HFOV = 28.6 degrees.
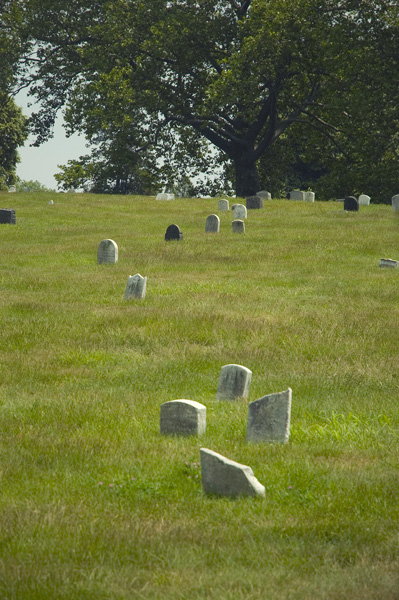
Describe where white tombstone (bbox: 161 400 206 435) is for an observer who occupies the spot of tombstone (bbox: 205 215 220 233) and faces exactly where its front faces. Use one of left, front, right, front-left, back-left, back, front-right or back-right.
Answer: front

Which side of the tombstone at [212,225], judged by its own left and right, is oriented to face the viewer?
front

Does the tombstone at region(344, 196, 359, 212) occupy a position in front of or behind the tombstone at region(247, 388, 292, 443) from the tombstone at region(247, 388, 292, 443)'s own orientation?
behind

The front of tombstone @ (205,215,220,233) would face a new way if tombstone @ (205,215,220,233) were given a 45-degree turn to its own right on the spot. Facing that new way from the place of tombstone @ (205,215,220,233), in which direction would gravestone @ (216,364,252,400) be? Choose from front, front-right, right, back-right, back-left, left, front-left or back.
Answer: front-left

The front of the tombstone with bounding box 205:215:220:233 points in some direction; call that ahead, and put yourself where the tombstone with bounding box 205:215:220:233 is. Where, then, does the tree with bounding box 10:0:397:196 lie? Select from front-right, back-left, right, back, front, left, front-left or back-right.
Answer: back

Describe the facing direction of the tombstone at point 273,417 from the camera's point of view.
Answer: facing the viewer

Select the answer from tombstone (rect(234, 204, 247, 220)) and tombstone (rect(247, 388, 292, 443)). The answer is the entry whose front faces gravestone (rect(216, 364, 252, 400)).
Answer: tombstone (rect(234, 204, 247, 220))

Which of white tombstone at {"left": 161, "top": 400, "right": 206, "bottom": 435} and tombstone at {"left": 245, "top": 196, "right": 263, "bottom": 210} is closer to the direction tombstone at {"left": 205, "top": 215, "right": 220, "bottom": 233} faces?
the white tombstone

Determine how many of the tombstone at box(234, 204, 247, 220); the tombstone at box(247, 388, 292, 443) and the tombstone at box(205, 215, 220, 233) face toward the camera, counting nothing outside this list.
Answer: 3

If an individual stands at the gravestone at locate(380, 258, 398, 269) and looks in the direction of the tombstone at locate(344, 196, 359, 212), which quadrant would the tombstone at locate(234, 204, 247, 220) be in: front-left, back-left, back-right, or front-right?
front-left

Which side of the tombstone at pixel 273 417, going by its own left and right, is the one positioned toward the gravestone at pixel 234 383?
back

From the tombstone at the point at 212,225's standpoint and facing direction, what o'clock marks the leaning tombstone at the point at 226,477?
The leaning tombstone is roughly at 12 o'clock from the tombstone.

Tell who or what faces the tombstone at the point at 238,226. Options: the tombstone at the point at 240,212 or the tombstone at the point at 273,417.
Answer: the tombstone at the point at 240,212

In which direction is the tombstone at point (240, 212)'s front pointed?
toward the camera

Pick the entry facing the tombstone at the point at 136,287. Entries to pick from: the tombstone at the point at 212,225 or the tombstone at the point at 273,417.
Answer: the tombstone at the point at 212,225

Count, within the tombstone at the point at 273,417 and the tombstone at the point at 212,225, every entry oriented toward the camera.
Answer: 2
